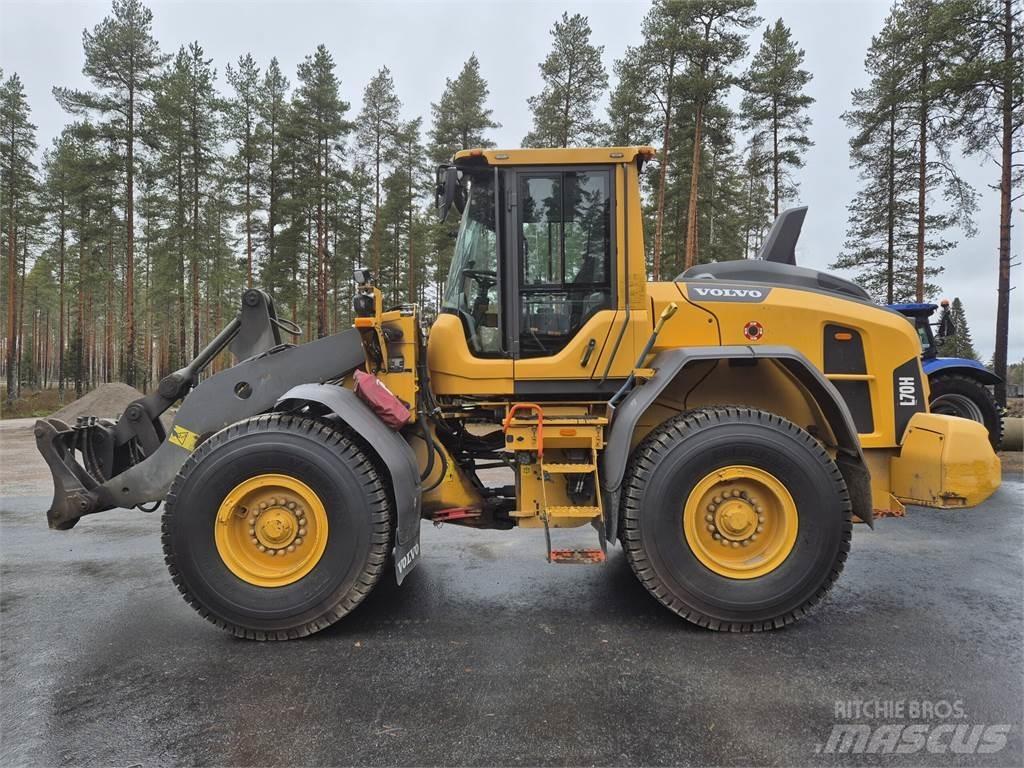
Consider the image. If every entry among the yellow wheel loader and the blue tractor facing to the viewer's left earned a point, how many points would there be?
2

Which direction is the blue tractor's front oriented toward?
to the viewer's left

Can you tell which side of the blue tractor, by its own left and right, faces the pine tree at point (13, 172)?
front

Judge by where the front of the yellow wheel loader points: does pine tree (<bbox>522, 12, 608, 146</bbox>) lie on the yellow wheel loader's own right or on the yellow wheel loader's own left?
on the yellow wheel loader's own right

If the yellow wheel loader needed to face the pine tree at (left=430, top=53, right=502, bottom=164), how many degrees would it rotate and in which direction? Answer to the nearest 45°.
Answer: approximately 90° to its right

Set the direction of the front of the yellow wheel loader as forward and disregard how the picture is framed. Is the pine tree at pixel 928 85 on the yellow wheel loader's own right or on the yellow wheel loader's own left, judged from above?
on the yellow wheel loader's own right

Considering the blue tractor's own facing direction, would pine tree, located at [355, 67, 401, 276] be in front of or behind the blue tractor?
in front

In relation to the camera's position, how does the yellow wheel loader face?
facing to the left of the viewer

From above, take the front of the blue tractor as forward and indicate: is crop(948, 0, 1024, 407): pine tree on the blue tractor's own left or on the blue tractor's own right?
on the blue tractor's own right

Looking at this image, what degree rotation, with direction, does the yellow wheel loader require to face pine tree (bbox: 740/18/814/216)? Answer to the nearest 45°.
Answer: approximately 135° to its right
